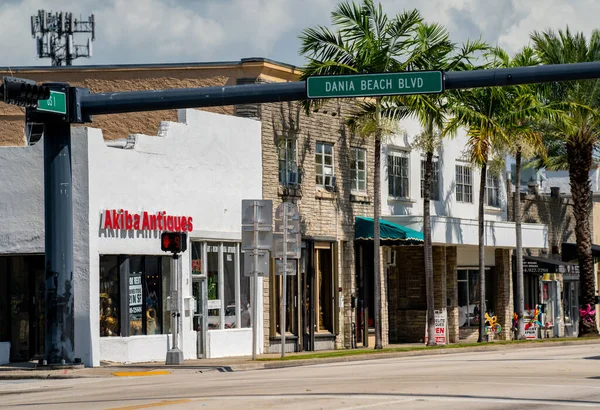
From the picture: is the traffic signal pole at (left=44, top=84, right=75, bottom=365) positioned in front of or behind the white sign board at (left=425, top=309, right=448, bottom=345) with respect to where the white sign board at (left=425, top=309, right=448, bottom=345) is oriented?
in front

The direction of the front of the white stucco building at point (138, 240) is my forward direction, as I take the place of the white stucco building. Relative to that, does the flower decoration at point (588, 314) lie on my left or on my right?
on my left

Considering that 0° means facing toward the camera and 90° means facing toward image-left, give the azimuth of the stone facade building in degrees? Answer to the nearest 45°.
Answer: approximately 315°

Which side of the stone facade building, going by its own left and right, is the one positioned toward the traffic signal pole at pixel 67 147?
right

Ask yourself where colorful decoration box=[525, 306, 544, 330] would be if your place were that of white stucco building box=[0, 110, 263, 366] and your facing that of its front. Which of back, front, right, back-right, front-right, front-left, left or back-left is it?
left

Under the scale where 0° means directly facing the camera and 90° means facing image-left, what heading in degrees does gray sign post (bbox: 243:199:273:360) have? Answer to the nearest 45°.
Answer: approximately 180°

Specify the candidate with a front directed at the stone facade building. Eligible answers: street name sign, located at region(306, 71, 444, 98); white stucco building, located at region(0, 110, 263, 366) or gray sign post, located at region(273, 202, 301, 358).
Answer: the gray sign post

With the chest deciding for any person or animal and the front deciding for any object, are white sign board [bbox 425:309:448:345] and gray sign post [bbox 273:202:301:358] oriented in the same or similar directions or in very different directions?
very different directions

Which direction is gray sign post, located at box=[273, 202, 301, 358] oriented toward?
away from the camera

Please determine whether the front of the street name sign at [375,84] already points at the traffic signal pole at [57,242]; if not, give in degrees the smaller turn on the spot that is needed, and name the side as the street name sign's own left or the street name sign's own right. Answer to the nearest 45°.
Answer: approximately 135° to the street name sign's own right
